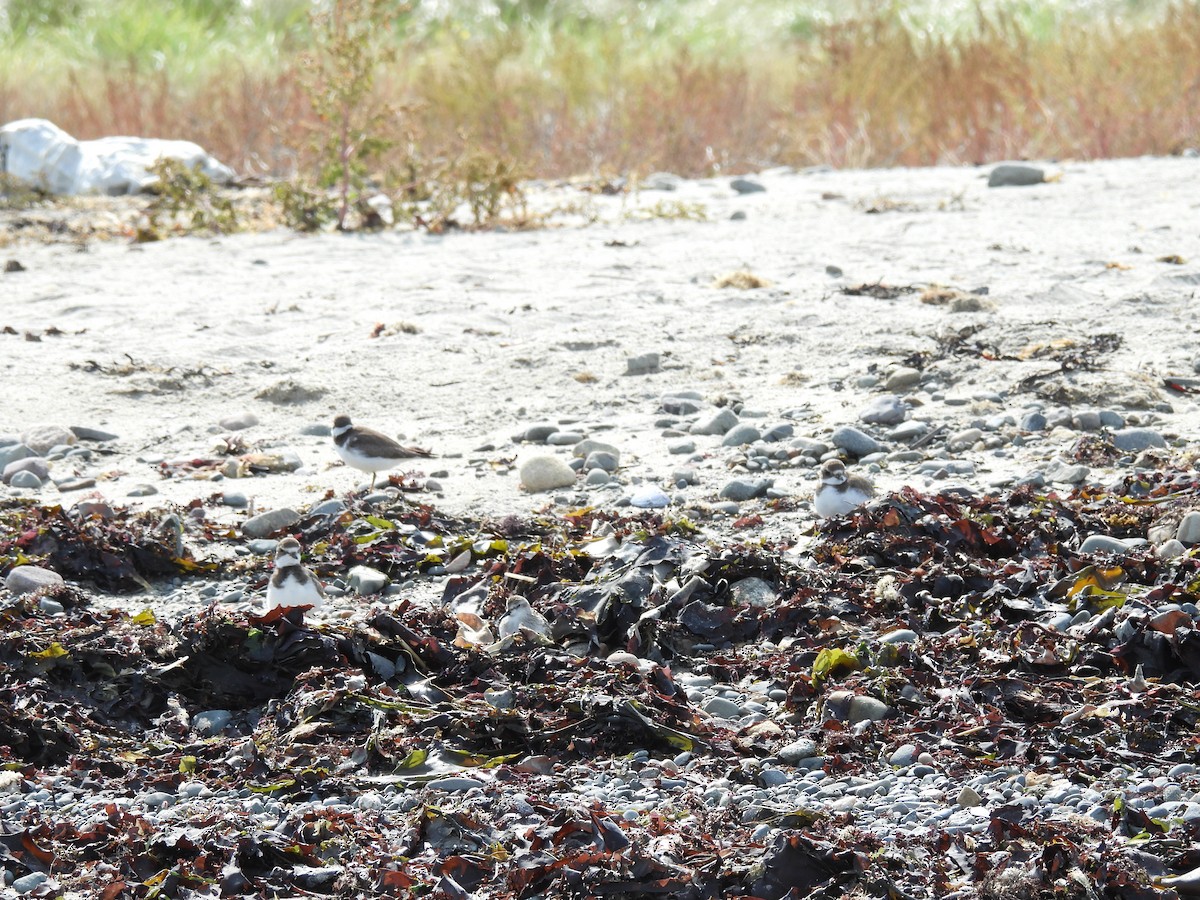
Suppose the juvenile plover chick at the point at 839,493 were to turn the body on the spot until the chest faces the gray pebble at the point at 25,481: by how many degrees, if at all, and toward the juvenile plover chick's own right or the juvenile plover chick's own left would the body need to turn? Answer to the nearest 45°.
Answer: approximately 45° to the juvenile plover chick's own right

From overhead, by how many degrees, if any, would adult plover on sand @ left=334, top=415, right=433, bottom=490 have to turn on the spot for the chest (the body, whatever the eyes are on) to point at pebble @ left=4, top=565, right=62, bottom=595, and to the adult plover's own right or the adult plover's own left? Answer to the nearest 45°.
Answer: approximately 45° to the adult plover's own left

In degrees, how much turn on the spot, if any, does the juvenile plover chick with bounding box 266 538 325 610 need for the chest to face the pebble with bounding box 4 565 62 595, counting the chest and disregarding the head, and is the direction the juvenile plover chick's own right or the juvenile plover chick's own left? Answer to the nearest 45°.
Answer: approximately 135° to the juvenile plover chick's own right

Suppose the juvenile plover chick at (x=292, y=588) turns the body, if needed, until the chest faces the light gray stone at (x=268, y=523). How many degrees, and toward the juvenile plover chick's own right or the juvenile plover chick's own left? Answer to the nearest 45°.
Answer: approximately 180°

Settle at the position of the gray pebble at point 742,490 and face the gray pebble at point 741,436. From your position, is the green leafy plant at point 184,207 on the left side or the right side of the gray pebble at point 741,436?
left

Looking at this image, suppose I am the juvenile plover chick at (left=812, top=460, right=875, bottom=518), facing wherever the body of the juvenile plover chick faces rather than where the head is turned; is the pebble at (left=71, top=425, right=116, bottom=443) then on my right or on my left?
on my right

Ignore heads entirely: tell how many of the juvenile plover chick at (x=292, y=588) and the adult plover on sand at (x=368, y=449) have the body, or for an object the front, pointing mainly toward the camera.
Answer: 1

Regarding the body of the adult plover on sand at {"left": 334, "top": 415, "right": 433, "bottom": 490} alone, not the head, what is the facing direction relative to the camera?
to the viewer's left

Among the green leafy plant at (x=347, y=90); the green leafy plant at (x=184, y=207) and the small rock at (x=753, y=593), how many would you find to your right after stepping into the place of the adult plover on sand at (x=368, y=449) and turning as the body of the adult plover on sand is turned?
2

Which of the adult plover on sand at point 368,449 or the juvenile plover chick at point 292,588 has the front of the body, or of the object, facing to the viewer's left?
the adult plover on sand

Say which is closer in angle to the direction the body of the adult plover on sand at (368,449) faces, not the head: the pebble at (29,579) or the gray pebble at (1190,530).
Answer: the pebble
